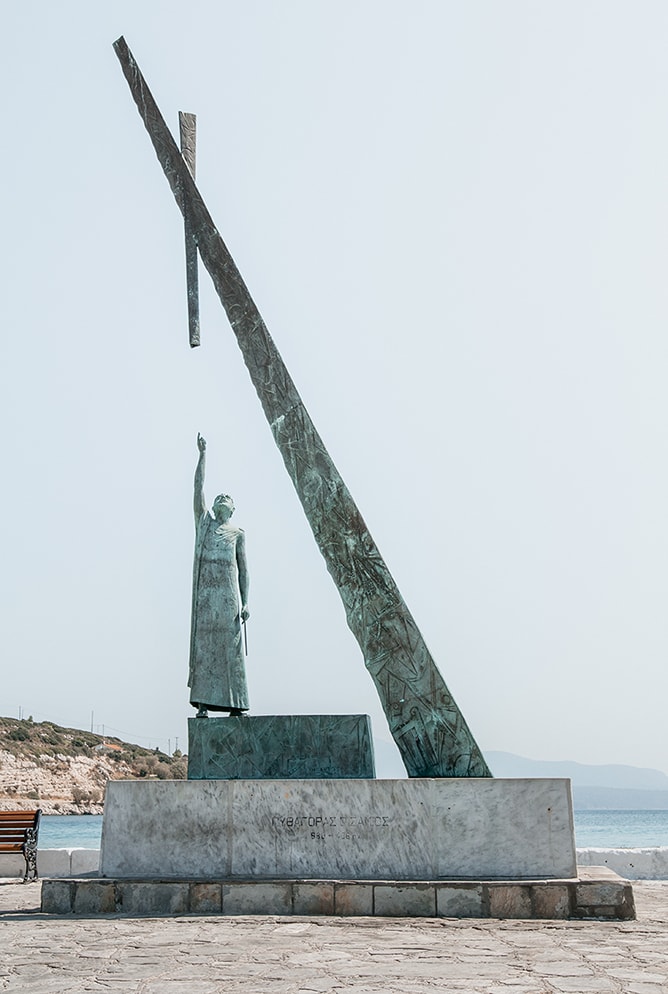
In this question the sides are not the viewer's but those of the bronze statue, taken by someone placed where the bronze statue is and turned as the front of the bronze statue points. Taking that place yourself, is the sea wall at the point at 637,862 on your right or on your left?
on your left

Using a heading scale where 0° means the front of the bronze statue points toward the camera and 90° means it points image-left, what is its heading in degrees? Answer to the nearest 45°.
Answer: approximately 0°

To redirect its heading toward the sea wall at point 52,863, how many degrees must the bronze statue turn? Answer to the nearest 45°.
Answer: approximately 135° to its right

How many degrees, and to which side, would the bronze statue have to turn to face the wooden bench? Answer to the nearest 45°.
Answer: approximately 135° to its right
